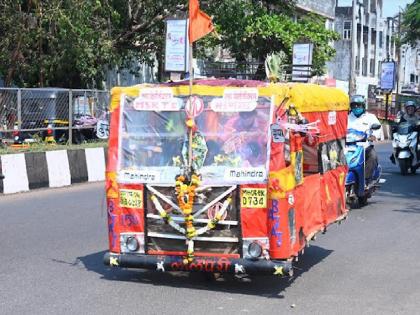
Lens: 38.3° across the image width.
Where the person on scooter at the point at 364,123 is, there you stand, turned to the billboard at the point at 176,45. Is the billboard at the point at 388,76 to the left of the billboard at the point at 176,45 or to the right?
right

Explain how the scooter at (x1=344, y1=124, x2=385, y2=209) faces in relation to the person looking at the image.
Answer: facing the viewer and to the left of the viewer

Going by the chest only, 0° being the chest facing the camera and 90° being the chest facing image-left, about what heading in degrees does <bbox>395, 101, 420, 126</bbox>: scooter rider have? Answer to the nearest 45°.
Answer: approximately 0°

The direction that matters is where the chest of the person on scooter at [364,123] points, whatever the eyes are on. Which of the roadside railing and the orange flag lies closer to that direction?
the orange flag

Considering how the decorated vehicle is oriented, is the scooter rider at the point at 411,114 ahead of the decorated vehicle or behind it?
behind

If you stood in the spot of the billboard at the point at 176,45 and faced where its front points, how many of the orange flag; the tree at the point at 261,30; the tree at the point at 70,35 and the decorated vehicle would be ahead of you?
2

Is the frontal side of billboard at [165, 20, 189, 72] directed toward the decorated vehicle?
yes

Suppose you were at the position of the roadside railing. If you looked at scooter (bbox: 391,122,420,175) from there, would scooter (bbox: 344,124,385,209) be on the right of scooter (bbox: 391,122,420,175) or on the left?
right

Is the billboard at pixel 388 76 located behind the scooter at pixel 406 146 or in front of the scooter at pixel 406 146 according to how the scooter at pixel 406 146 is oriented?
behind

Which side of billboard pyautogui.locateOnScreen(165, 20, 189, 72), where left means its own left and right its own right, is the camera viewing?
front

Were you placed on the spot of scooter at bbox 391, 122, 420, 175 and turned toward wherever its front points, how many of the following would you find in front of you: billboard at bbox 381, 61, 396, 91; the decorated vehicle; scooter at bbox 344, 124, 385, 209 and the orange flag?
3

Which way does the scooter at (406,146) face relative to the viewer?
toward the camera
